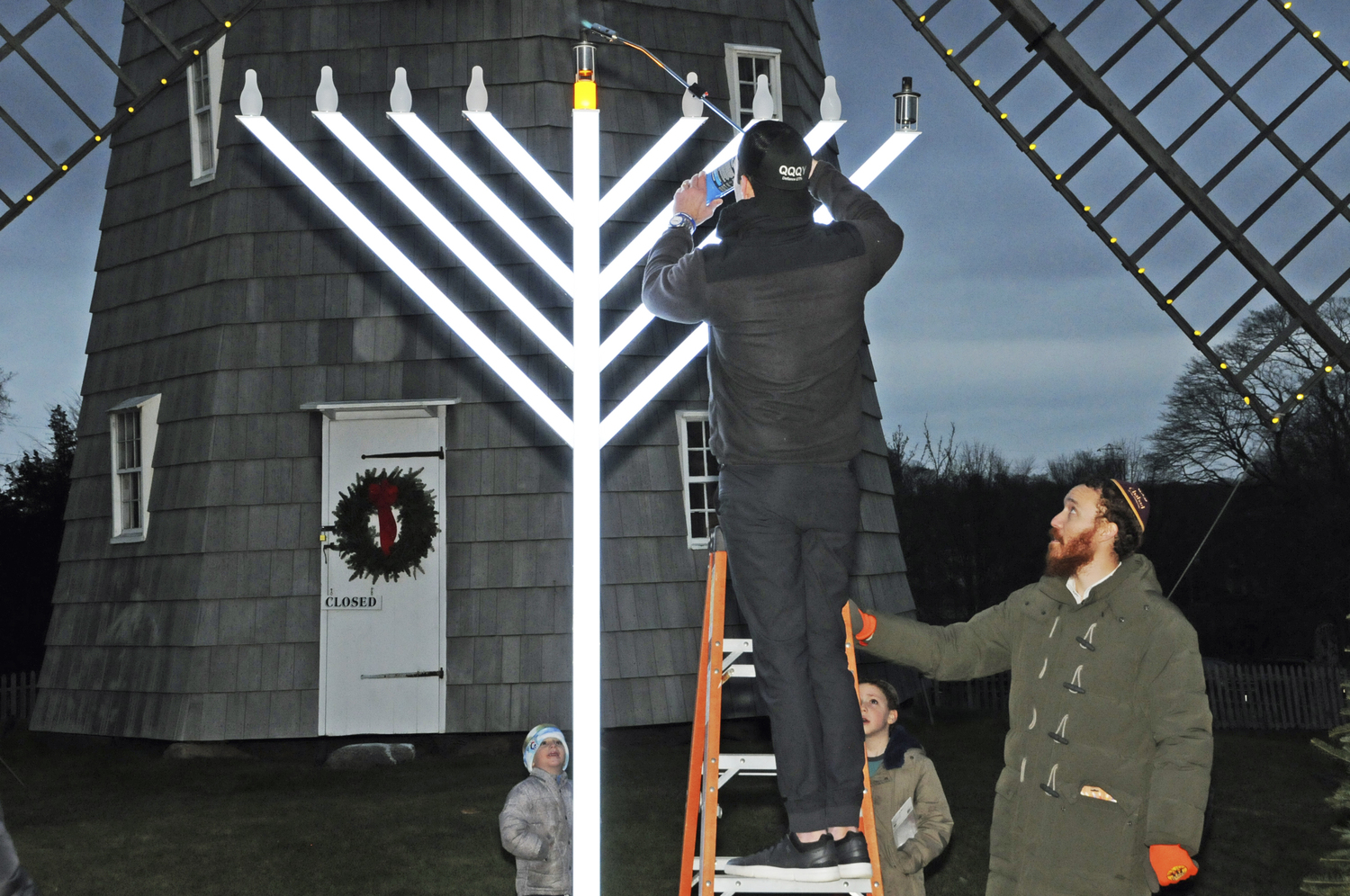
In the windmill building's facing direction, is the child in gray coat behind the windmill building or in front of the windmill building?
in front

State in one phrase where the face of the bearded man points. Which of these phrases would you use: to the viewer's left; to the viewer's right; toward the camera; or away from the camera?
to the viewer's left

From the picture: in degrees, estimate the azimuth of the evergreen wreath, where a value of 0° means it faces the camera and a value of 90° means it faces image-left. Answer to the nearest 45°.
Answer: approximately 0°

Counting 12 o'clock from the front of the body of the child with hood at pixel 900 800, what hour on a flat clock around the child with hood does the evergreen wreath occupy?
The evergreen wreath is roughly at 3 o'clock from the child with hood.

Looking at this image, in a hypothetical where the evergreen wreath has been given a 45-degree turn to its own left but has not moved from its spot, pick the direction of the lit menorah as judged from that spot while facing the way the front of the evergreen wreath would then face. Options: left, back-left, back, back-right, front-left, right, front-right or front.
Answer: front-right

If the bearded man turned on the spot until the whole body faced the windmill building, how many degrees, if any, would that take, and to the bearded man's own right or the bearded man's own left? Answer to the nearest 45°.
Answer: approximately 90° to the bearded man's own right

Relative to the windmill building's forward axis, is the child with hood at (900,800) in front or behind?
in front

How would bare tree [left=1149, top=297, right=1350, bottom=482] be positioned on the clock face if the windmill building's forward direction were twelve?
The bare tree is roughly at 8 o'clock from the windmill building.
